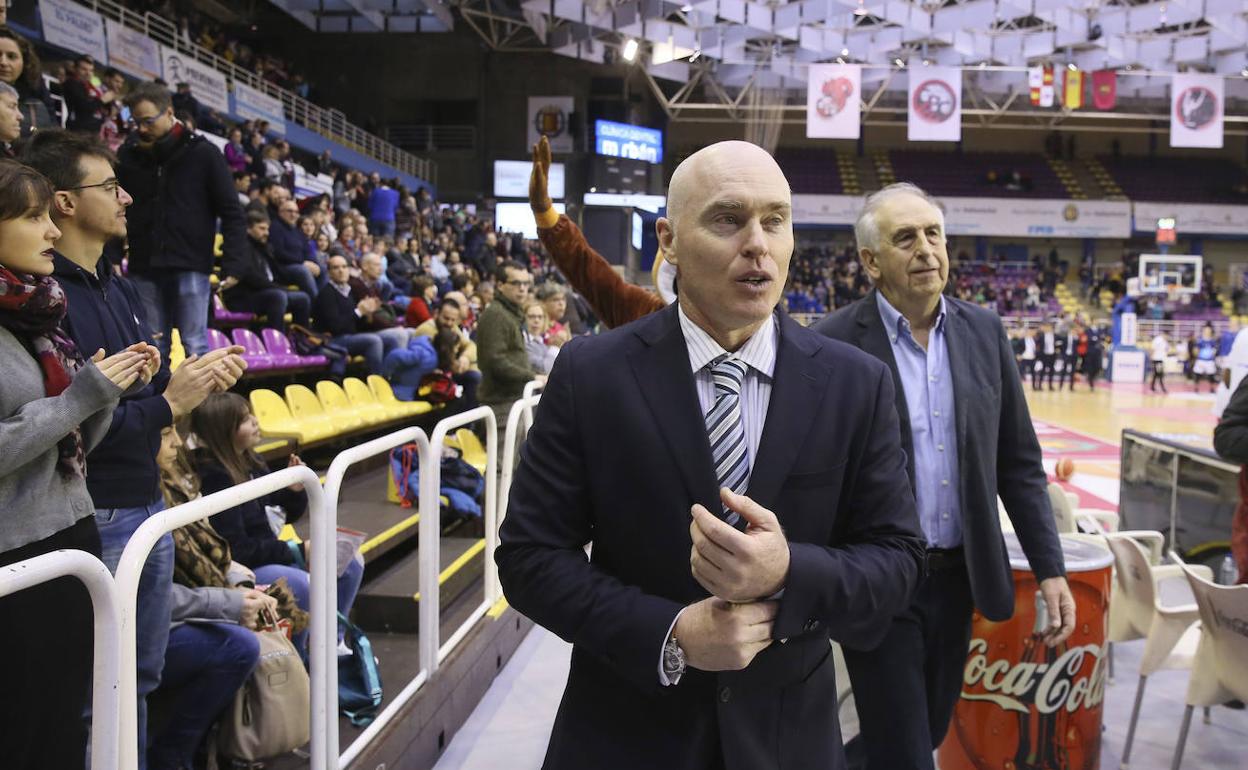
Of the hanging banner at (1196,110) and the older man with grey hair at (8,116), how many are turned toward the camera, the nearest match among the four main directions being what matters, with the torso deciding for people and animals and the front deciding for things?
1

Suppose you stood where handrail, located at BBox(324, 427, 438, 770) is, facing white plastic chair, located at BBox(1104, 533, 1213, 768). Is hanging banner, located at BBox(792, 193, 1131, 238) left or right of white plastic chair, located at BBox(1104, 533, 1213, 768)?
left

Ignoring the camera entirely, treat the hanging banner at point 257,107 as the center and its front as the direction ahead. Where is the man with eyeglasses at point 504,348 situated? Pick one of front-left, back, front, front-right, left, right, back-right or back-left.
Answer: front-right

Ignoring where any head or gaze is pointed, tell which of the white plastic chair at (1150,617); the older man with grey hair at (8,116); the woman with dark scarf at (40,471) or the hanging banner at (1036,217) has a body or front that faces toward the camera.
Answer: the hanging banner

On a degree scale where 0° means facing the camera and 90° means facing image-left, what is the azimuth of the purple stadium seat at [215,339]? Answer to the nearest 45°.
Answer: approximately 315°

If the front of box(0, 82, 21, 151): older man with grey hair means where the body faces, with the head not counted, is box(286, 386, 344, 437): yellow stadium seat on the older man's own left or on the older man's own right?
on the older man's own left

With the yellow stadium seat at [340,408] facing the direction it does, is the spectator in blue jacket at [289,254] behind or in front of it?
behind

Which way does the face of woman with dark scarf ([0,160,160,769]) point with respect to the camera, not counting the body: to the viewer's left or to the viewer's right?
to the viewer's right

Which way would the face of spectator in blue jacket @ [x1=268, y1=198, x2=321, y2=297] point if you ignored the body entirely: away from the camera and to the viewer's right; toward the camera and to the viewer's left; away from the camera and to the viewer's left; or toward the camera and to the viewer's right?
toward the camera and to the viewer's right

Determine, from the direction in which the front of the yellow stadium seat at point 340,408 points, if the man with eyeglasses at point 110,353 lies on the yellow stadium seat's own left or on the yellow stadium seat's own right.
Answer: on the yellow stadium seat's own right

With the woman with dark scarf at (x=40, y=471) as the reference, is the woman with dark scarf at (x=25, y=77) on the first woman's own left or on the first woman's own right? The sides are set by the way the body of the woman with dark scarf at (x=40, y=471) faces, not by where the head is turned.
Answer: on the first woman's own left
